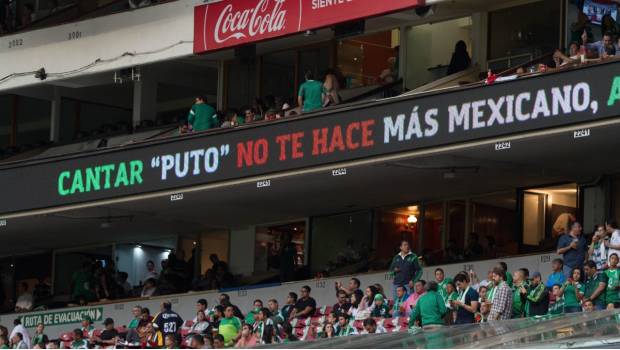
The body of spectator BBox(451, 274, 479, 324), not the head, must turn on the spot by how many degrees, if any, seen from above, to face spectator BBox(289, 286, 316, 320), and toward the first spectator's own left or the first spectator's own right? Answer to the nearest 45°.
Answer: approximately 90° to the first spectator's own right

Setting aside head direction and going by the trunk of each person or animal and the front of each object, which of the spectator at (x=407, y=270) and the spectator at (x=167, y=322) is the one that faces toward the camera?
the spectator at (x=407, y=270)

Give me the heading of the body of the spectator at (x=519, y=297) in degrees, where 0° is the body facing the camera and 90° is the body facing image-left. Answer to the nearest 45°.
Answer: approximately 45°

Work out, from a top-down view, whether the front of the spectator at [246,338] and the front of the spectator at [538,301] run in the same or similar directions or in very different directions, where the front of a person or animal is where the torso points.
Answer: same or similar directions

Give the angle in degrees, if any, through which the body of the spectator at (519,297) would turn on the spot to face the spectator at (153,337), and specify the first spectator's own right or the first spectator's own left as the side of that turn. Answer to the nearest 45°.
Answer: approximately 90° to the first spectator's own right

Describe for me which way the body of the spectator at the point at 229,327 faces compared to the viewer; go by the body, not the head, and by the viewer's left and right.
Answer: facing the viewer and to the left of the viewer

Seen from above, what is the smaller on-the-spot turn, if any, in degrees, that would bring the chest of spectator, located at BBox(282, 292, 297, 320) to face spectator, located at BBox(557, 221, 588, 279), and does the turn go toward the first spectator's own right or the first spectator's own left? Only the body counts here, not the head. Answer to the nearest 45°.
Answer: approximately 90° to the first spectator's own left

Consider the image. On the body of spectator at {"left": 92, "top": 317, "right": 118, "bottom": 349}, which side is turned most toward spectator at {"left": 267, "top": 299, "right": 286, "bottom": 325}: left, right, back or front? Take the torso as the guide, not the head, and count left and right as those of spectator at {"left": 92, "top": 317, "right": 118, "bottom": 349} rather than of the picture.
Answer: left

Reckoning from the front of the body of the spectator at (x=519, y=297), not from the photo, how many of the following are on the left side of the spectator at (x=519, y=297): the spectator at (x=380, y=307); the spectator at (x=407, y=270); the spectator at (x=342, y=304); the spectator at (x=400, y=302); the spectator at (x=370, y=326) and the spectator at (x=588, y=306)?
1

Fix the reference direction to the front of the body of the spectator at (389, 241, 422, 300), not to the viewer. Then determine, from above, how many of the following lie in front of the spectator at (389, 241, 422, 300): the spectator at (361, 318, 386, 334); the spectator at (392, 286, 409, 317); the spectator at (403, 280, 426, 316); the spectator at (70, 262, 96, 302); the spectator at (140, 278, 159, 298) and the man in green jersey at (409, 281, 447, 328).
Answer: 4

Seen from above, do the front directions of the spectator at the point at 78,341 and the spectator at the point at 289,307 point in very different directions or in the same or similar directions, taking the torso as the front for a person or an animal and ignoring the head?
same or similar directions
